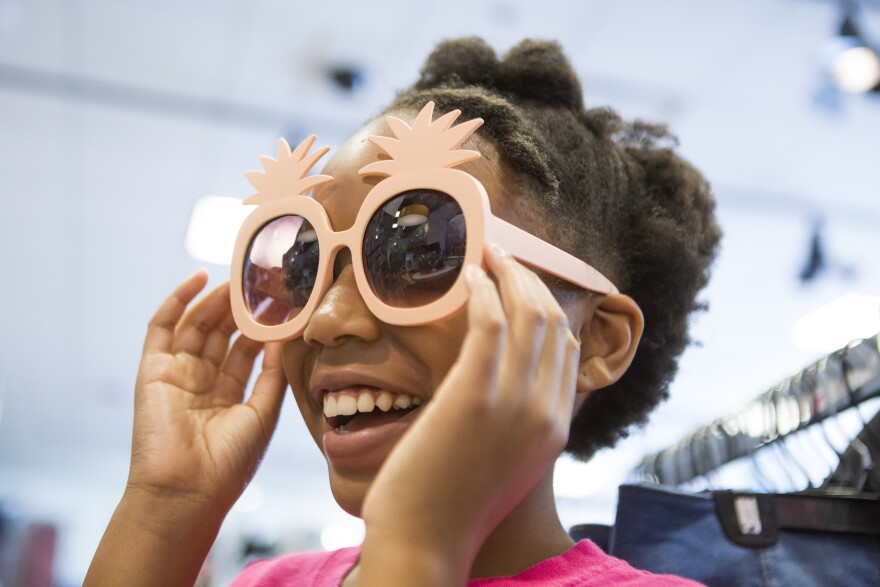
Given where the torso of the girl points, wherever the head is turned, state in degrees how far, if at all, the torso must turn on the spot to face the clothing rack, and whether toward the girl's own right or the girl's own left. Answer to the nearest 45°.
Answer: approximately 180°

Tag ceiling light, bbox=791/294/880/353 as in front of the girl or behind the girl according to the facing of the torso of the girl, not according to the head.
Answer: behind

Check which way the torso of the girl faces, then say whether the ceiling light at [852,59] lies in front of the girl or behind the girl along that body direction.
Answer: behind

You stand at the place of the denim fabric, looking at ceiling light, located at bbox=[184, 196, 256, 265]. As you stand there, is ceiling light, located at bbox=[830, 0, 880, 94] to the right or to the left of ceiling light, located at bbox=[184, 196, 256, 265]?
right

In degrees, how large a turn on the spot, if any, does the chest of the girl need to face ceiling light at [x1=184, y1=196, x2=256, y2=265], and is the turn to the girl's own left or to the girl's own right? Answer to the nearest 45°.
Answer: approximately 135° to the girl's own right
